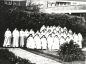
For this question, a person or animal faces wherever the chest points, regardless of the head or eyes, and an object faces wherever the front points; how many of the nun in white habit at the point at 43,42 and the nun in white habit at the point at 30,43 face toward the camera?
2

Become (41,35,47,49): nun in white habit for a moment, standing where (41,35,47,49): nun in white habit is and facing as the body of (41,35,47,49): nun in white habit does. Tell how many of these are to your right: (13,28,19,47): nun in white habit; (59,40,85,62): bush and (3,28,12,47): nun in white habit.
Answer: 2

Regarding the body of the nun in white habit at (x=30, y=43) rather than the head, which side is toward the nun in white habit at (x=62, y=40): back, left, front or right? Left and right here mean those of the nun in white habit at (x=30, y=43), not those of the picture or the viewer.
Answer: left

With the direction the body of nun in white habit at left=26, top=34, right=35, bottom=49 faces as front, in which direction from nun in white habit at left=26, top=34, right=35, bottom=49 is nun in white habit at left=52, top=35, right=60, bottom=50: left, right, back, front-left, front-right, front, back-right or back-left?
left

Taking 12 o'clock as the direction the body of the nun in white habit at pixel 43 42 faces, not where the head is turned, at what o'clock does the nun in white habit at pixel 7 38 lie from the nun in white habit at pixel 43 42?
the nun in white habit at pixel 7 38 is roughly at 3 o'clock from the nun in white habit at pixel 43 42.

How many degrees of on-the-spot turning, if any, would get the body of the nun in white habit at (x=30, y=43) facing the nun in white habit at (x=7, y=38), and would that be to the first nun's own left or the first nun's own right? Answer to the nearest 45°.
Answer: approximately 90° to the first nun's own right

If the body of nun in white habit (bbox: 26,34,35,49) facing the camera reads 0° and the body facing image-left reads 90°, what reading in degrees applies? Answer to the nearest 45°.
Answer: approximately 0°
